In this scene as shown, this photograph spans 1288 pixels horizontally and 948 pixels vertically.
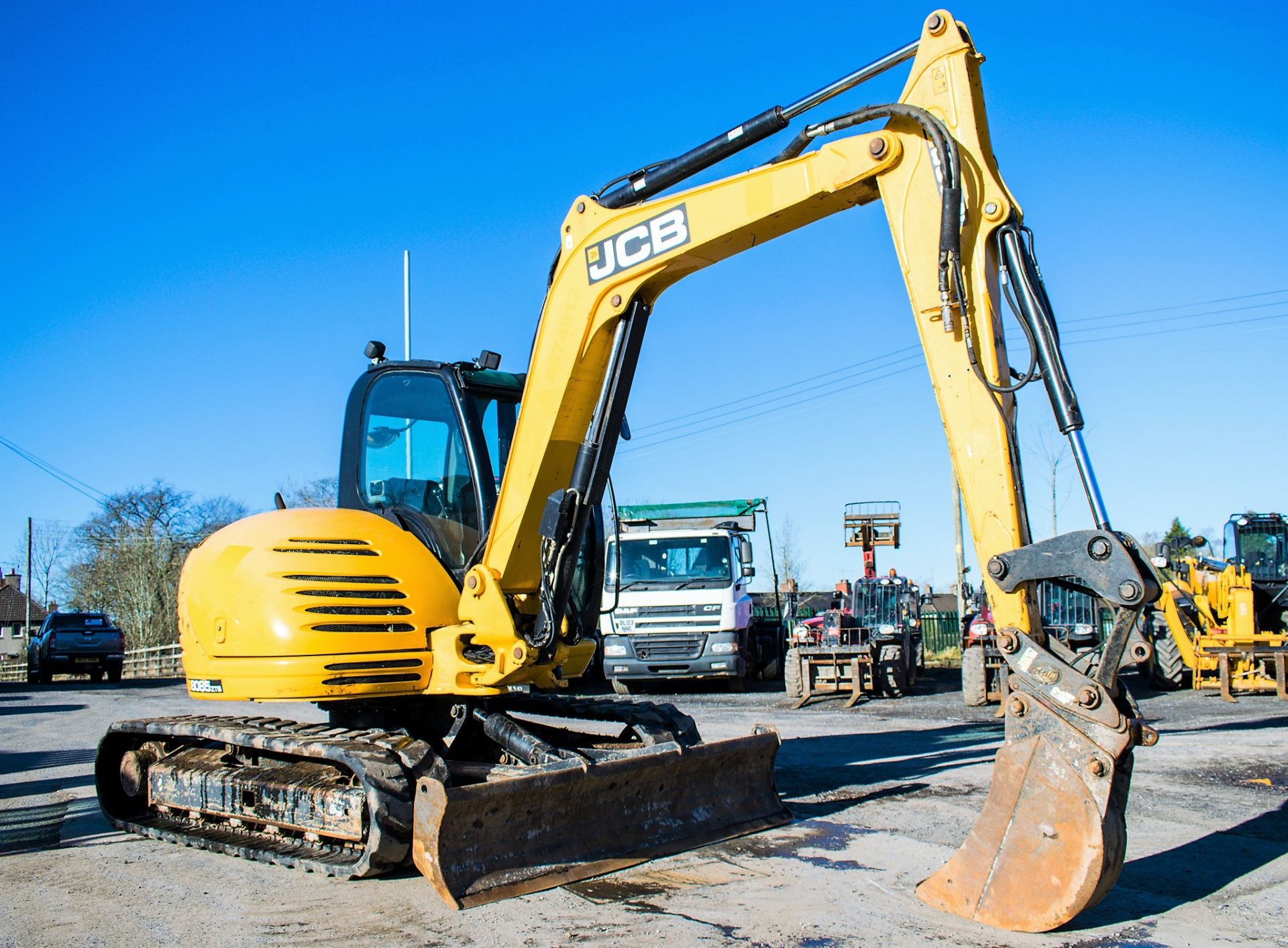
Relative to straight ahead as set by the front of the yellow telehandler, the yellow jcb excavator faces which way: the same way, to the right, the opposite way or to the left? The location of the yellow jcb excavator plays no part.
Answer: to the left

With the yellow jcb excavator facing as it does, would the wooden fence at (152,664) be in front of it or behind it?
behind

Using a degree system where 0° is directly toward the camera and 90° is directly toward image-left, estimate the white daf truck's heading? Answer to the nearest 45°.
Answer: approximately 0°

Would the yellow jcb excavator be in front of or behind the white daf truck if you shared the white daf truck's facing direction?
in front

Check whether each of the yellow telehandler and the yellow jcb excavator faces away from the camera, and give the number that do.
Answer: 0

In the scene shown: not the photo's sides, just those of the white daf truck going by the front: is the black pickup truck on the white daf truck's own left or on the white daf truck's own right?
on the white daf truck's own right

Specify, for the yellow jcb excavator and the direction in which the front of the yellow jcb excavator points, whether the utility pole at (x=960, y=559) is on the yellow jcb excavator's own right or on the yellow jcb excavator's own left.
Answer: on the yellow jcb excavator's own left

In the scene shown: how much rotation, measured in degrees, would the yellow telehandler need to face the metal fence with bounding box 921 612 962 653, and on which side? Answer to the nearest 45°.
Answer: approximately 135° to its right

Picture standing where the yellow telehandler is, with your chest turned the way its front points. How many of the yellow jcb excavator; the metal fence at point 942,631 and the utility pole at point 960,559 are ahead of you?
1
